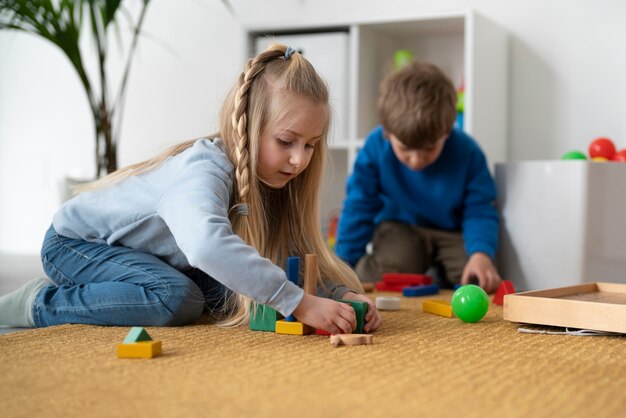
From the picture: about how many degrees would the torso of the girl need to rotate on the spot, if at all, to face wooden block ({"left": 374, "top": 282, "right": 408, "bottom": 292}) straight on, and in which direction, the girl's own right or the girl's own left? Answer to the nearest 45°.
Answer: approximately 45° to the girl's own left

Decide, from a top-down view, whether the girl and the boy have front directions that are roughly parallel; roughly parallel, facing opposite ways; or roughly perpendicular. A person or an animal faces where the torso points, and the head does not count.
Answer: roughly perpendicular

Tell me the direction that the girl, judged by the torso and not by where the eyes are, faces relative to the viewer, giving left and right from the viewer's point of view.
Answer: facing to the right of the viewer

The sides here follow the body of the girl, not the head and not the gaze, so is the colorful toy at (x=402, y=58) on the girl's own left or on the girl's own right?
on the girl's own left

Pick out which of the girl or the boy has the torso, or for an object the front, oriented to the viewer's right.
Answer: the girl

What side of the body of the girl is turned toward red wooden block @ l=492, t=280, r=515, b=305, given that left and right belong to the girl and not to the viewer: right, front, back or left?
front

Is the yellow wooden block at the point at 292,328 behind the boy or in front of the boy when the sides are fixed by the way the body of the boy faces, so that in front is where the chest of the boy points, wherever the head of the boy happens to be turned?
in front

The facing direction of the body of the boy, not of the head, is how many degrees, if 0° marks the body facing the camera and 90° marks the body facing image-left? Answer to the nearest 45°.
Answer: approximately 0°

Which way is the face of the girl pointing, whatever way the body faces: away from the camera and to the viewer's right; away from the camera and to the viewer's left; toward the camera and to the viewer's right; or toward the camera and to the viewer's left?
toward the camera and to the viewer's right

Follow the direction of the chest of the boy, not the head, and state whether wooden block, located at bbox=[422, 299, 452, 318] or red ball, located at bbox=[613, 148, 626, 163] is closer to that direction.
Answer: the wooden block

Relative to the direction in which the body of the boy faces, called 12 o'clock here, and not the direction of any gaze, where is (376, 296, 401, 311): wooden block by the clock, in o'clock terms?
The wooden block is roughly at 12 o'clock from the boy.

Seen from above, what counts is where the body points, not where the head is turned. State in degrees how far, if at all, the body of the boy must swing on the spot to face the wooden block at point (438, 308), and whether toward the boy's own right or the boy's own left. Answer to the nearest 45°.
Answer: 0° — they already face it

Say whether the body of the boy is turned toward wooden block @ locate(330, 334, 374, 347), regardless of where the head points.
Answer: yes
